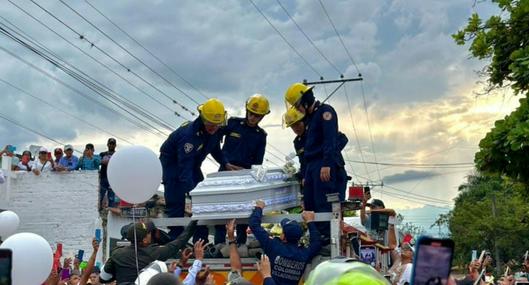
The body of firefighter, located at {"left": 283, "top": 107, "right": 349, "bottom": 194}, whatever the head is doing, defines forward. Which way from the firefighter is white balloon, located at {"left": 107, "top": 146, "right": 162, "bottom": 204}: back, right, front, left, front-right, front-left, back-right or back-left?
front

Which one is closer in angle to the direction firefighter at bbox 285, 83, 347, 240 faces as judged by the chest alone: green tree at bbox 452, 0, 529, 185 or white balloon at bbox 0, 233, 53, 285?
the white balloon

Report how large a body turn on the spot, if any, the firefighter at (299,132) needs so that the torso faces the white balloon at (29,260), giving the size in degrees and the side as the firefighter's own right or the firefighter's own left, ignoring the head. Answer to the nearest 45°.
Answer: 0° — they already face it

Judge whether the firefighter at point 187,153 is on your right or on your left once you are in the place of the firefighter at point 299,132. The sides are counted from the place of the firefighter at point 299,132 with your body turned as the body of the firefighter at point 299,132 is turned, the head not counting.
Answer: on your right

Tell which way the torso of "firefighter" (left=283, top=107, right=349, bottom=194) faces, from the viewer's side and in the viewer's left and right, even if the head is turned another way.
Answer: facing the viewer and to the left of the viewer

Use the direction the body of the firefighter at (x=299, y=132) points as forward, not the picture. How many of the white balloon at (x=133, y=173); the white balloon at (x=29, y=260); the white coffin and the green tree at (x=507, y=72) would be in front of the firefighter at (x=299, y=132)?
3

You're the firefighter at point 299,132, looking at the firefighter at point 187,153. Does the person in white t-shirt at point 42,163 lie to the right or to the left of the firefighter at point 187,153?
right

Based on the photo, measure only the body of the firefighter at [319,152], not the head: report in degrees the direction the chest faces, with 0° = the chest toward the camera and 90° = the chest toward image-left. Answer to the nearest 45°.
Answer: approximately 90°

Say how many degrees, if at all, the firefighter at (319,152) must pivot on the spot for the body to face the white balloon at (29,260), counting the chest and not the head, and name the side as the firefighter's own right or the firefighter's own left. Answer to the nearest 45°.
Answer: approximately 45° to the firefighter's own left

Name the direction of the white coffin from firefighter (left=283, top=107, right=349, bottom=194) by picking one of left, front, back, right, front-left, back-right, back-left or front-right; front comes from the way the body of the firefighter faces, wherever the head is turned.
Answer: front

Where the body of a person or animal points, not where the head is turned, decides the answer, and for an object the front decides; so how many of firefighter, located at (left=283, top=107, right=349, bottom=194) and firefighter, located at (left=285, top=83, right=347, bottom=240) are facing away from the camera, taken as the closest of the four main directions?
0
